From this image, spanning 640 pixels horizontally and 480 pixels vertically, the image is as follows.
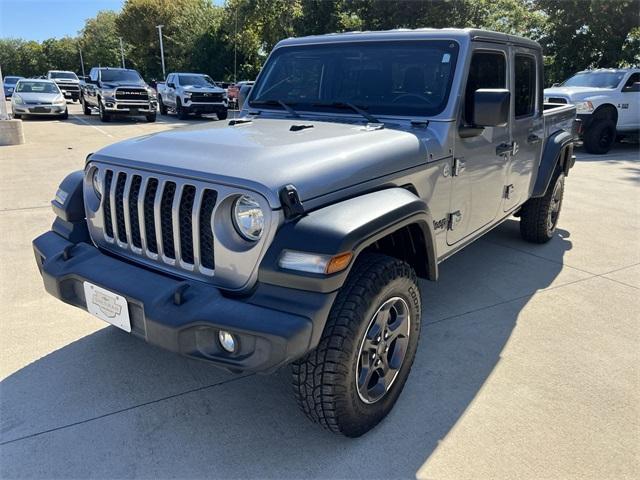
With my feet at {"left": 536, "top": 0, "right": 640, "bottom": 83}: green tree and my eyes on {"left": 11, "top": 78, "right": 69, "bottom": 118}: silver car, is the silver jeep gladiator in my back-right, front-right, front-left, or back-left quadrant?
front-left

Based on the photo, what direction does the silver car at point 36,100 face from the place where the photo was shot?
facing the viewer

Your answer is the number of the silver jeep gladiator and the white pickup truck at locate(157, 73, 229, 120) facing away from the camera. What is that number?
0

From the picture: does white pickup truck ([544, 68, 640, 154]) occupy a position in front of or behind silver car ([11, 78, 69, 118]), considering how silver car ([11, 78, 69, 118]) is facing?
in front

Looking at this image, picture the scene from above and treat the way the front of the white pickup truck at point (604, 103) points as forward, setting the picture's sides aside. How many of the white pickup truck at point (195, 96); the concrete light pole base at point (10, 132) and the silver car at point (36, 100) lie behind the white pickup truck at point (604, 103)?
0

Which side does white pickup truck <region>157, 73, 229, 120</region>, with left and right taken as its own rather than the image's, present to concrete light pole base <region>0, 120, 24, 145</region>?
right

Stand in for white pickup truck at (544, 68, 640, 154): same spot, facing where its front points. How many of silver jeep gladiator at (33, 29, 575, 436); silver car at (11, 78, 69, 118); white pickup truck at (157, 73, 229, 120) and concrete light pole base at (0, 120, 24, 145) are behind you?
0

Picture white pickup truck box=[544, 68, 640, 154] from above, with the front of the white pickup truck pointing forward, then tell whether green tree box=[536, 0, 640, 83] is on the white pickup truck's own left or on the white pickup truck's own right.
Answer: on the white pickup truck's own right

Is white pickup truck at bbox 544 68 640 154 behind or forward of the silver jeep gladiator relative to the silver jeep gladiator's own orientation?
behind

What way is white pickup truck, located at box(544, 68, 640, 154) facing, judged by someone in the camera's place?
facing the viewer and to the left of the viewer

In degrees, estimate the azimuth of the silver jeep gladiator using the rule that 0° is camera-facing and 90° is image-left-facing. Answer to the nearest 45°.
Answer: approximately 45°

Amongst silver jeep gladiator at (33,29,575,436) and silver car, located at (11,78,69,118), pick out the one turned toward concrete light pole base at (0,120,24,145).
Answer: the silver car

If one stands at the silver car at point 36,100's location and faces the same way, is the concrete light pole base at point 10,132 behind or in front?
in front

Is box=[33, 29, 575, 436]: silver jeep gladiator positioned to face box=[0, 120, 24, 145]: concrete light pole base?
no

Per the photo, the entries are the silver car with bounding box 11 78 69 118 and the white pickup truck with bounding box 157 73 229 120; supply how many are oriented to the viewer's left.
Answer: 0

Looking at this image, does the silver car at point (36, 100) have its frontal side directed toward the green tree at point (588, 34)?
no
